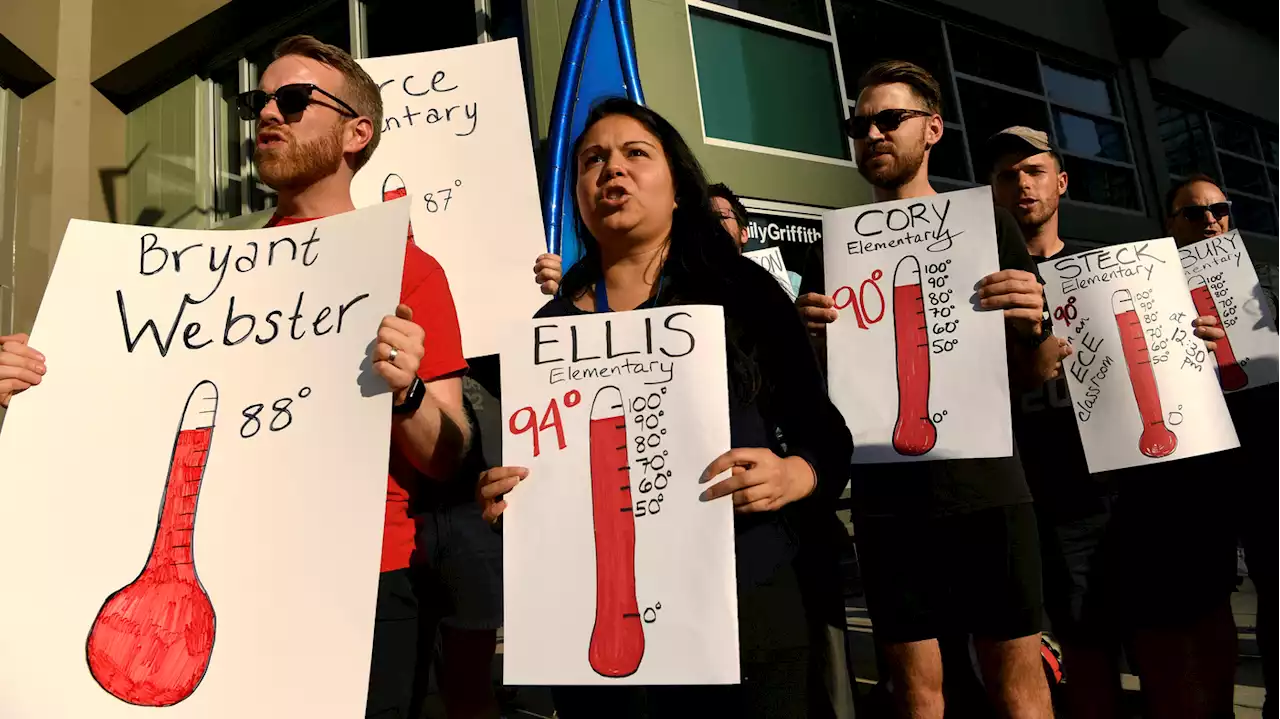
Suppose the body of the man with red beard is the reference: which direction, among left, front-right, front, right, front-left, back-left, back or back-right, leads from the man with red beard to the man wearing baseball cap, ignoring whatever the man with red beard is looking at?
back-left

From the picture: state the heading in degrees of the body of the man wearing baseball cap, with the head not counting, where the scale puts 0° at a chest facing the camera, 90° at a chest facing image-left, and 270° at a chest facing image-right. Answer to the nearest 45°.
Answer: approximately 45°

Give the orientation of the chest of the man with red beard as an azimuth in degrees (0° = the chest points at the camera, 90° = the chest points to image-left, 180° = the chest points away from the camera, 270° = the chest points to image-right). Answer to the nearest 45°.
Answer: approximately 45°

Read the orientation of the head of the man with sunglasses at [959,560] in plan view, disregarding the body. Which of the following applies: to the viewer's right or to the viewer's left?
to the viewer's left

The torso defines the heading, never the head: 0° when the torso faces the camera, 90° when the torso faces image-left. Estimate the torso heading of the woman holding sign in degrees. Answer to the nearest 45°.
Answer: approximately 45°

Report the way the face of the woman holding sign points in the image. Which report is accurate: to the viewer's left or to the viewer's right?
to the viewer's left
